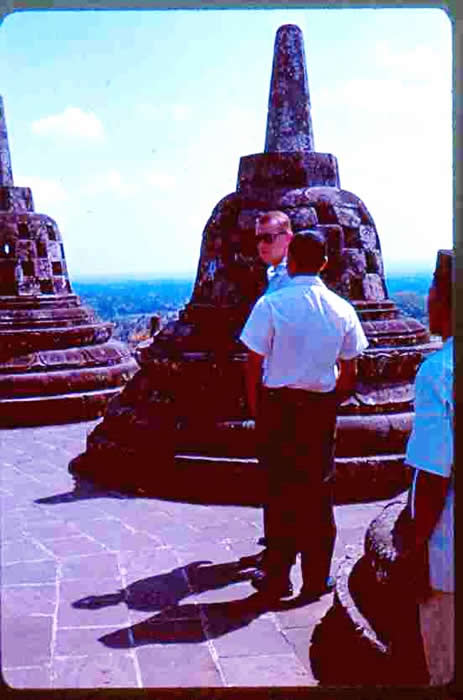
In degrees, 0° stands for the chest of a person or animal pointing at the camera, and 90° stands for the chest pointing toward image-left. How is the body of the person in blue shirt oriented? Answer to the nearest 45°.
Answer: approximately 90°

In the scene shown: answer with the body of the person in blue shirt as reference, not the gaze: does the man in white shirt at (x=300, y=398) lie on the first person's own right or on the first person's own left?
on the first person's own right

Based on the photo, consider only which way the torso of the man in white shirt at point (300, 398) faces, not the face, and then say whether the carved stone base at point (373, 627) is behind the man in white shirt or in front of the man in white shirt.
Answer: behind

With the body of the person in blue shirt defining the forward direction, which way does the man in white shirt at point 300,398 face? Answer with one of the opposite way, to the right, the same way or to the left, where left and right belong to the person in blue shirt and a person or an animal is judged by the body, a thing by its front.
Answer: to the right

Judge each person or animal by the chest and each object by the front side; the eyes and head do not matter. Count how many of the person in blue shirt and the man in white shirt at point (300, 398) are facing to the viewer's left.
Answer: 1

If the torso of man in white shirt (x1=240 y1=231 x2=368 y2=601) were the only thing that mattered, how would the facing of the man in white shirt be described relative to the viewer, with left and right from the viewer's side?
facing away from the viewer

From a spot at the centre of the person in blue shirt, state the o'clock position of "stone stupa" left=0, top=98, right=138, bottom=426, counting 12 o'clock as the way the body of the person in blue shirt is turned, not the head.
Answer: The stone stupa is roughly at 2 o'clock from the person in blue shirt.

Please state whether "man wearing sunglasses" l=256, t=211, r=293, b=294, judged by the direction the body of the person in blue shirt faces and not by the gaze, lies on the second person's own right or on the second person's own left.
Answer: on the second person's own right

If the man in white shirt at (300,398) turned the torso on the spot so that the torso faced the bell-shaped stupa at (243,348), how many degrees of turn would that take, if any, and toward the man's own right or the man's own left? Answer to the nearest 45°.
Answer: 0° — they already face it
